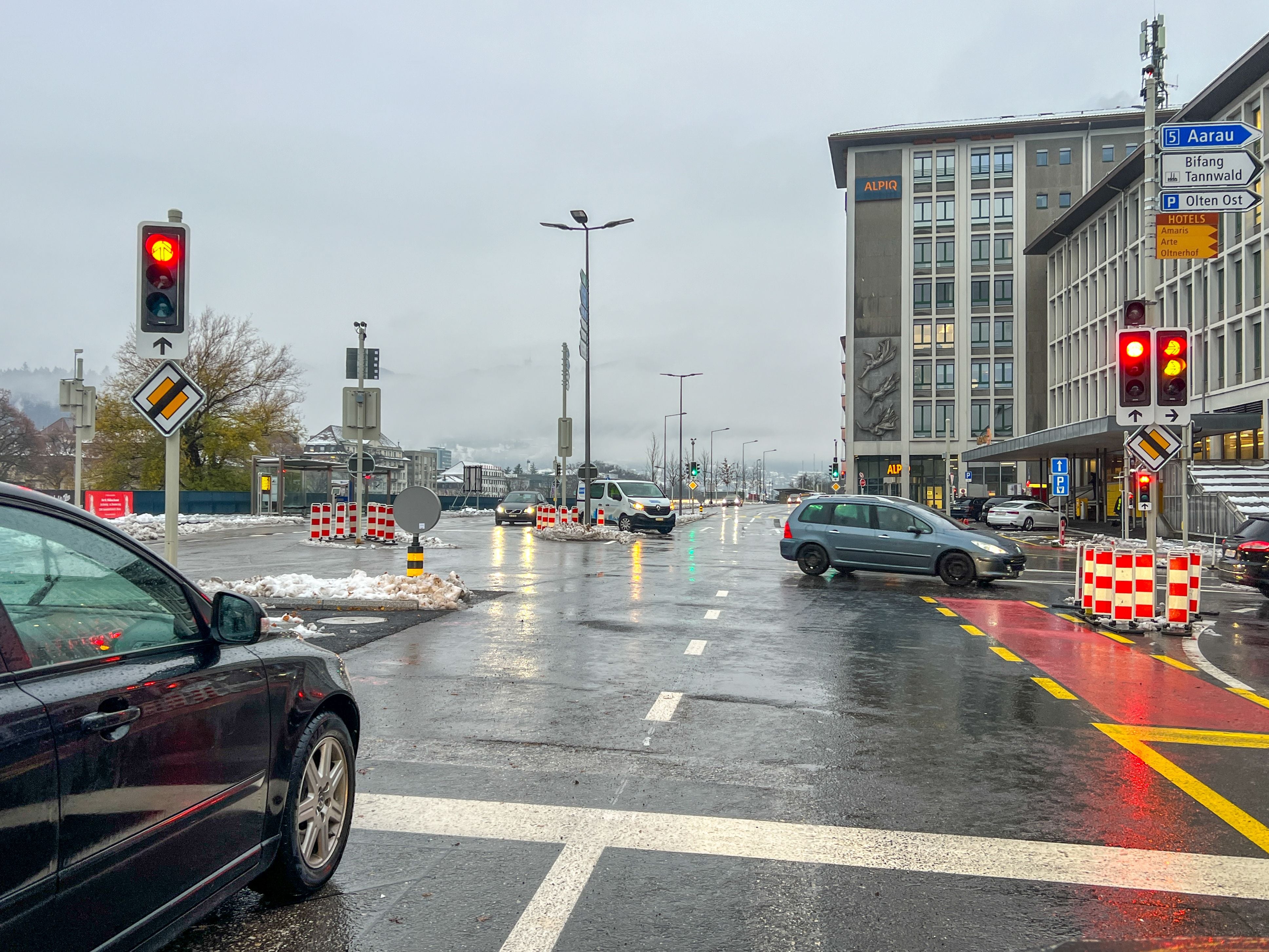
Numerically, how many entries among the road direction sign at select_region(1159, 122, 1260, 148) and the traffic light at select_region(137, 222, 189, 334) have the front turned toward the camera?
2

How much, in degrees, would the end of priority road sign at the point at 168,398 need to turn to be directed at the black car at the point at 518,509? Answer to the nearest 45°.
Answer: approximately 135° to its left

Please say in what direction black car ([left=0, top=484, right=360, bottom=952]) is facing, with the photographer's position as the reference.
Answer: facing away from the viewer and to the right of the viewer

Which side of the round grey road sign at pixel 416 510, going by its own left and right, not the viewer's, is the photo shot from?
back

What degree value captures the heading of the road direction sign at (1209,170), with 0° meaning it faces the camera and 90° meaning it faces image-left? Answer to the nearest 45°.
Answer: approximately 0°

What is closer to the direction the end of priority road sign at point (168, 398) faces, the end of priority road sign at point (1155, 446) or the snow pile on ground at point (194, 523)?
the end of priority road sign at point (1155, 446)

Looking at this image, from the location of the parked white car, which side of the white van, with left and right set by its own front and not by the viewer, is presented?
left

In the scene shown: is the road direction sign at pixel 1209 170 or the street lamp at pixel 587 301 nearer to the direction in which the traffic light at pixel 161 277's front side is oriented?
the road direction sign

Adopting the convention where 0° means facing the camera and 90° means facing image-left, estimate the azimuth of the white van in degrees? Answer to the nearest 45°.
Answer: approximately 315°

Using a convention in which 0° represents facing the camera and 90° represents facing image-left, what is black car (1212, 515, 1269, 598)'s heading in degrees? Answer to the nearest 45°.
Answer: approximately 225°
